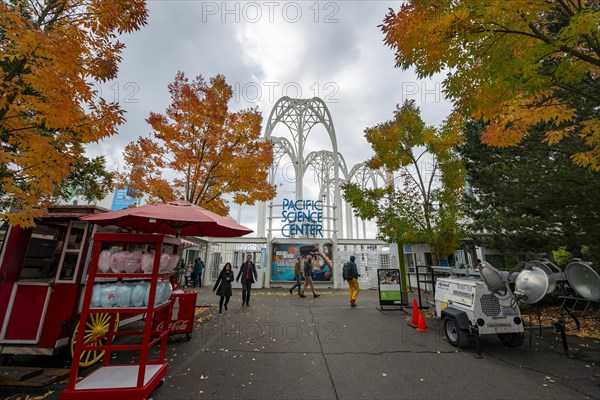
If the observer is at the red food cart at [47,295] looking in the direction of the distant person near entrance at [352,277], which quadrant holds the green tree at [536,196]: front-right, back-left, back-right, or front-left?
front-right

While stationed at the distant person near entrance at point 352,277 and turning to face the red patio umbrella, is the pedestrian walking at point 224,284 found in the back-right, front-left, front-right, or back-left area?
front-right

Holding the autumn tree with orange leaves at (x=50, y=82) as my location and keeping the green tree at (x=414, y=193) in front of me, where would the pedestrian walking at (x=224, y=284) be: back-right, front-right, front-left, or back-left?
front-left

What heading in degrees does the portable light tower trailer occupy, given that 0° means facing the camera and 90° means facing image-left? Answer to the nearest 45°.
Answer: approximately 135°

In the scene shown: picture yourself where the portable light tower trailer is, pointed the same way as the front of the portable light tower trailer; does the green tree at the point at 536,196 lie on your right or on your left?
on your right
